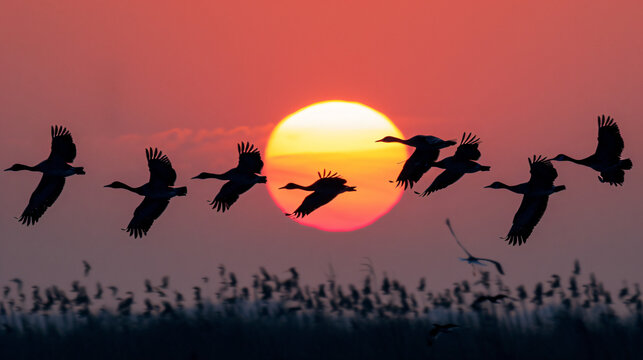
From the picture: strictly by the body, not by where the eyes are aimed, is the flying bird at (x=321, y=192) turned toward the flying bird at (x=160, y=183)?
yes

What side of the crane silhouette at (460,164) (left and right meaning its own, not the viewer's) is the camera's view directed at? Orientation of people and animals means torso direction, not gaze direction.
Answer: left

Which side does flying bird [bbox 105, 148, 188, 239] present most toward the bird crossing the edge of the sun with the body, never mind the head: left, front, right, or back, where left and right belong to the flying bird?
back

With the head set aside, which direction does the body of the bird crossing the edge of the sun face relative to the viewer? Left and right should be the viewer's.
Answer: facing to the left of the viewer

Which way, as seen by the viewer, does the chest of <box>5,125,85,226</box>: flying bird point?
to the viewer's left

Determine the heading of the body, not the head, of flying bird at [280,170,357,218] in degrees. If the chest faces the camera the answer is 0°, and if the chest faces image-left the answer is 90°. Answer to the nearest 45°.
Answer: approximately 90°

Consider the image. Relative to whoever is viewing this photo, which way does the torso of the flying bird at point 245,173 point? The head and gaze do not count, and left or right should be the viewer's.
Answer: facing to the left of the viewer

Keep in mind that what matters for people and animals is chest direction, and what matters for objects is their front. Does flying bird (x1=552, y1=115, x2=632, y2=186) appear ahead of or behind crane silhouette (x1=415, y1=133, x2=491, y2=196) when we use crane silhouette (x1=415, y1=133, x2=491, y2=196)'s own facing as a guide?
behind

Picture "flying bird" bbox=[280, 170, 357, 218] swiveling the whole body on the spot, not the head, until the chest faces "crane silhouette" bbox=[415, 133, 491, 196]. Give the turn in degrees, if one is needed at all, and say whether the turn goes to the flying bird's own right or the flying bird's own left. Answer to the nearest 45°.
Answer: approximately 180°

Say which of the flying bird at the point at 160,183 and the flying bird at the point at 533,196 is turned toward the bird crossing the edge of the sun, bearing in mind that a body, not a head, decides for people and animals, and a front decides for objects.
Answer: the flying bird at the point at 533,196

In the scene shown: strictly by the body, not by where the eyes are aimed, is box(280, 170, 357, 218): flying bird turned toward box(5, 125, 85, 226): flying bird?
yes

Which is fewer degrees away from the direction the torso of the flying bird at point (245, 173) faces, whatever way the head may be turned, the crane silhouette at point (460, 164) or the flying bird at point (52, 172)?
the flying bird

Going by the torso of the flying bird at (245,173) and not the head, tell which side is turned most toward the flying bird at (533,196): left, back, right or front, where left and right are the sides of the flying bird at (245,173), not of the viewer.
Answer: back

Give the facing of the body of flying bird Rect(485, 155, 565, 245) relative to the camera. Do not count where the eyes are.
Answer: to the viewer's left

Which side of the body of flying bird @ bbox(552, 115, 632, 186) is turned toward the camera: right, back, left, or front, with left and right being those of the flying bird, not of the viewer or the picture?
left

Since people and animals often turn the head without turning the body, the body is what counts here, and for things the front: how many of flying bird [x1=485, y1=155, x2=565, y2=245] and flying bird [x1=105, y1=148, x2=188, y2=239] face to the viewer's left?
2
